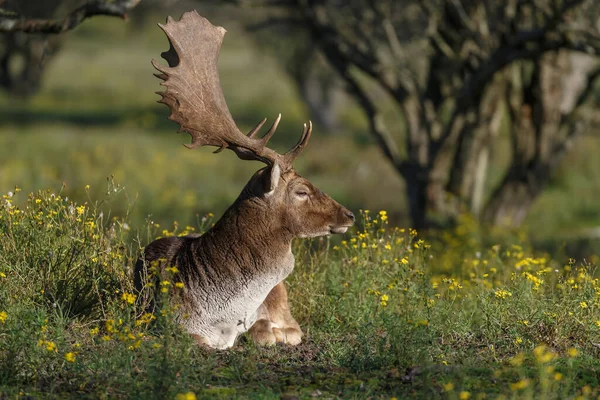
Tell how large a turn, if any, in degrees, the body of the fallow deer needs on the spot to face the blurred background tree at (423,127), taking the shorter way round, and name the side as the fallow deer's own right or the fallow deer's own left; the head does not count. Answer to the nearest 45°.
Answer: approximately 135° to the fallow deer's own left

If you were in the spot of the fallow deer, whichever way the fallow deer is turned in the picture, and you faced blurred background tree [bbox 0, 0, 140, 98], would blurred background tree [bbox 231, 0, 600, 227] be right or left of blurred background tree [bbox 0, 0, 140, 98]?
right

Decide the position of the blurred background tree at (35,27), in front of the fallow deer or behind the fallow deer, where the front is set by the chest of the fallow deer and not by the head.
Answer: behind

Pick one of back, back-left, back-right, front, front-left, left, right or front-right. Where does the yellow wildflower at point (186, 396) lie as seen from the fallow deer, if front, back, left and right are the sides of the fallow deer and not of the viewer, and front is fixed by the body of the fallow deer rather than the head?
front-right

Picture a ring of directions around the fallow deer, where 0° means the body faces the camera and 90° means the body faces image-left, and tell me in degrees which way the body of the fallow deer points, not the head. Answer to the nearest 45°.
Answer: approximately 315°

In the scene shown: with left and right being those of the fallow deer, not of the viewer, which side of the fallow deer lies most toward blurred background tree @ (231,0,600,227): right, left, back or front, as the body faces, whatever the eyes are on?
left
